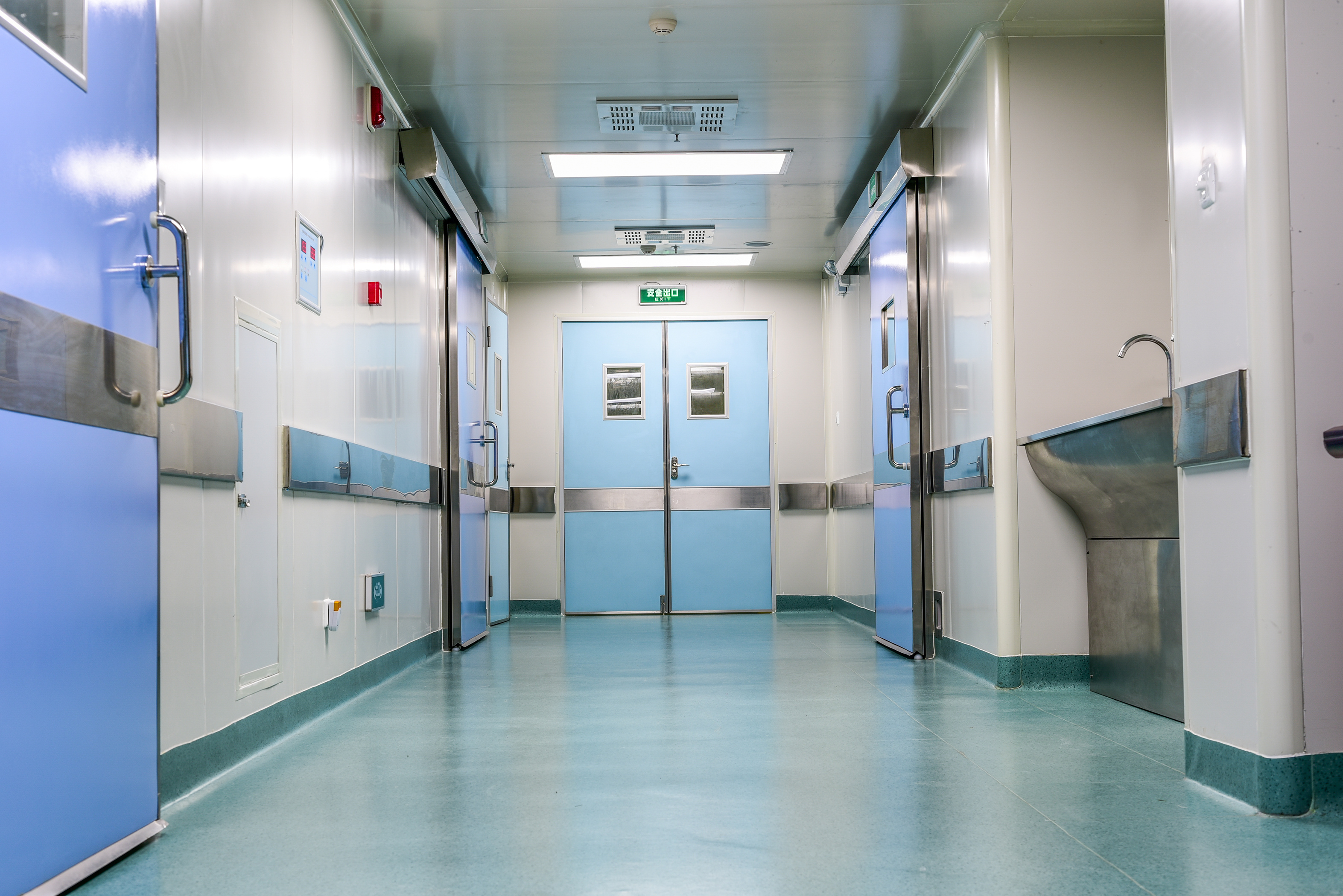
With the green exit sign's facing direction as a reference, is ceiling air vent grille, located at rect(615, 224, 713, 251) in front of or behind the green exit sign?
in front

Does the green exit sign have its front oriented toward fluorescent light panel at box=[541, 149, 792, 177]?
yes

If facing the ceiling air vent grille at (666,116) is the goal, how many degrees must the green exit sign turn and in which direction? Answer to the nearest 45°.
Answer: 0° — it already faces it

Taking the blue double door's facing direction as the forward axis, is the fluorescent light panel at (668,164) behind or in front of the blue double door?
in front

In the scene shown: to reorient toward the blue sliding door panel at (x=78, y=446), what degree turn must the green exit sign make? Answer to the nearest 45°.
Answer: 0° — it already faces it

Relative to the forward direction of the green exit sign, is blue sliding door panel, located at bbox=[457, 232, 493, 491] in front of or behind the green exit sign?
in front

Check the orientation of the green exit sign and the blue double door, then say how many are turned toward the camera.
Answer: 2

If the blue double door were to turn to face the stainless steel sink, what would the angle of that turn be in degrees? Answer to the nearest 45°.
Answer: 0° — it already faces it
